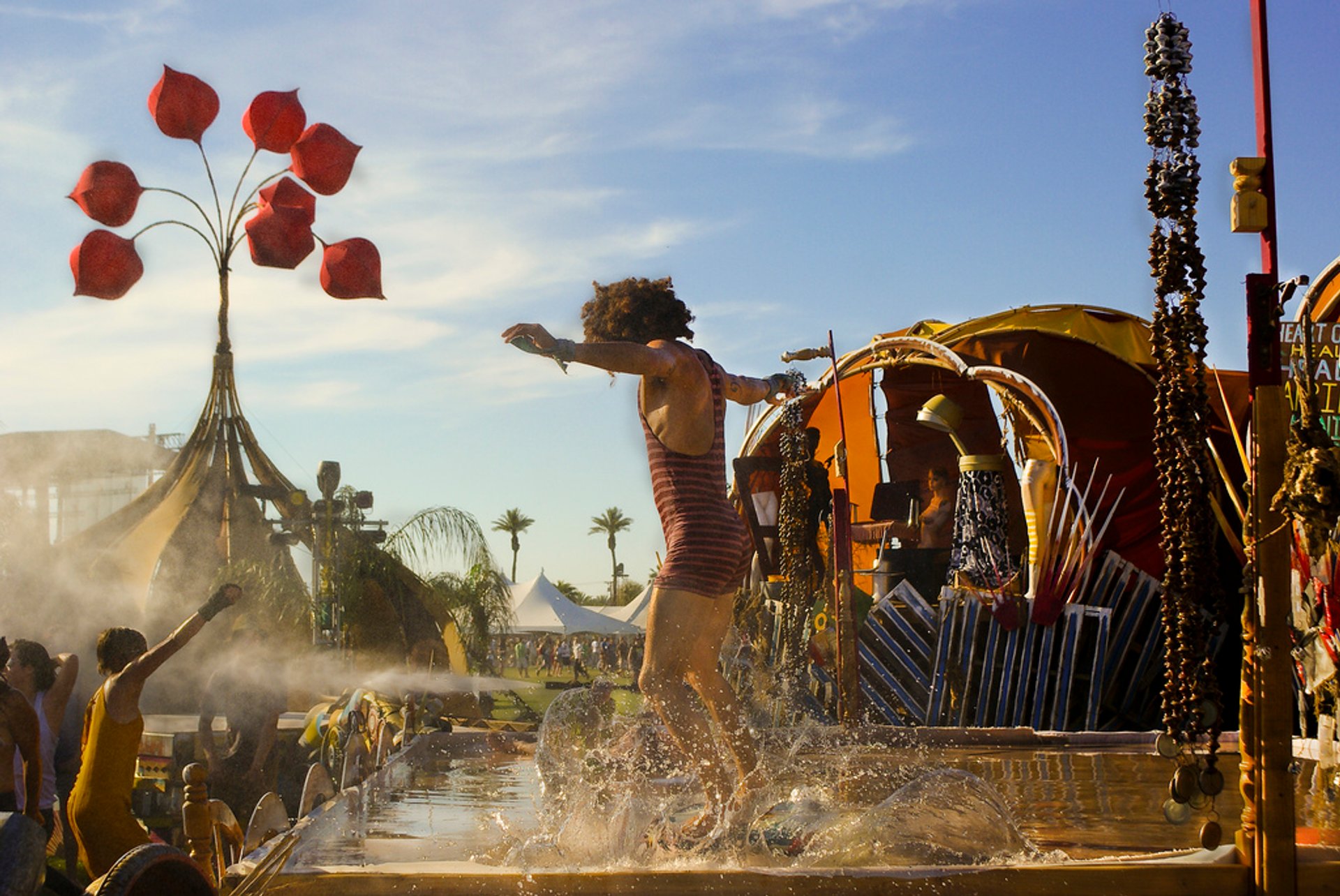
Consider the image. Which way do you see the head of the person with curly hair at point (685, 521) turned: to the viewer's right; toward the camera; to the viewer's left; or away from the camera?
away from the camera

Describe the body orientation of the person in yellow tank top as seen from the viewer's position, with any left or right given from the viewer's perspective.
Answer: facing away from the viewer and to the right of the viewer

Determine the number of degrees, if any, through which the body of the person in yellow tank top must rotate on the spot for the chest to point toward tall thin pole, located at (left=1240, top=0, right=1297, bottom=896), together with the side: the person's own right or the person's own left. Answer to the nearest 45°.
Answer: approximately 90° to the person's own right

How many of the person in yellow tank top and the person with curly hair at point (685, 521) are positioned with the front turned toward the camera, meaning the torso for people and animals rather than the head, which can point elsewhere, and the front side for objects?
0

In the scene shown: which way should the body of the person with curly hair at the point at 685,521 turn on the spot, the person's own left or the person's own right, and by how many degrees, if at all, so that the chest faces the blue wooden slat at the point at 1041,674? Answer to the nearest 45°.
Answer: approximately 90° to the person's own right

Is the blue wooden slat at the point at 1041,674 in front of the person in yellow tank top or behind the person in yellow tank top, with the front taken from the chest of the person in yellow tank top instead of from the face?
in front

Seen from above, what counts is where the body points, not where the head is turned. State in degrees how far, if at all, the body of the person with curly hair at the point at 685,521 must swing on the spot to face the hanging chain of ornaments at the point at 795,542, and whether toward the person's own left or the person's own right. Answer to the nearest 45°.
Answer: approximately 45° to the person's own right

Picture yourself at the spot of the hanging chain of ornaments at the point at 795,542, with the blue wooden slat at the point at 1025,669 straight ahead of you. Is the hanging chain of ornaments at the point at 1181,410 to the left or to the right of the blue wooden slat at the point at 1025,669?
right

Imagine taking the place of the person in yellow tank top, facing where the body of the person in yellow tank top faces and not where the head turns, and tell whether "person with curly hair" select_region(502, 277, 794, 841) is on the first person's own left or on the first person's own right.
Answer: on the first person's own right

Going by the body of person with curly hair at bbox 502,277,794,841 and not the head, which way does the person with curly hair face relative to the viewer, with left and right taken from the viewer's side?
facing away from the viewer and to the left of the viewer

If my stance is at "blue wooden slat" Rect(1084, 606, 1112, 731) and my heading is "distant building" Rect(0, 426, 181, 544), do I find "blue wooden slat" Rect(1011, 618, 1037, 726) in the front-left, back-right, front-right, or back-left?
front-left

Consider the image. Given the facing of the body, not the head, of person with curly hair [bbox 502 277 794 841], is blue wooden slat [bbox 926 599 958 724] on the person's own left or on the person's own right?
on the person's own right

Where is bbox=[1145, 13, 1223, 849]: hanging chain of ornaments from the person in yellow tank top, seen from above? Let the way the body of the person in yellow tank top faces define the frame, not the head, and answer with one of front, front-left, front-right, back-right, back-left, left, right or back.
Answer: right
